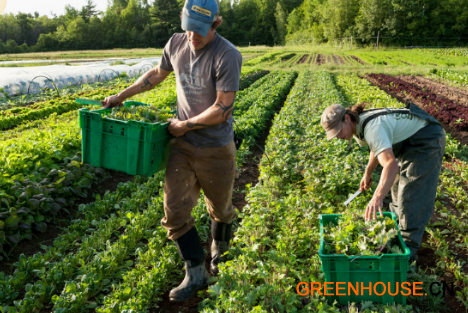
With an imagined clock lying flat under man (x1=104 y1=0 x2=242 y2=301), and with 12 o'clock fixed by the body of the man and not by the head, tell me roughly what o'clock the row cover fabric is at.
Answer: The row cover fabric is roughly at 4 o'clock from the man.

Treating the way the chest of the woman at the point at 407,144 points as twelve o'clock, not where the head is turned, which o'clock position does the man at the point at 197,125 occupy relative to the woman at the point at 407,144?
the man at the point at 197,125 is roughly at 11 o'clock from the woman at the point at 407,144.

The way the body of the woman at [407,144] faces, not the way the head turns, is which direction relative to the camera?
to the viewer's left

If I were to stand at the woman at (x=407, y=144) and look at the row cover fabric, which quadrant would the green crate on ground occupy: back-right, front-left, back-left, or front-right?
back-left

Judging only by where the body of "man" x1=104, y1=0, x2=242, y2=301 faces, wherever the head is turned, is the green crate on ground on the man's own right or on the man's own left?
on the man's own left

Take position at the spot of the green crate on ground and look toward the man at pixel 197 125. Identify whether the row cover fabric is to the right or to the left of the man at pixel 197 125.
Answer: right

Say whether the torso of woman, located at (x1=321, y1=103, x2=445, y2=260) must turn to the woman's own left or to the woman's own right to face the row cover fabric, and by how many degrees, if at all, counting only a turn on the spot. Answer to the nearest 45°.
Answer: approximately 45° to the woman's own right

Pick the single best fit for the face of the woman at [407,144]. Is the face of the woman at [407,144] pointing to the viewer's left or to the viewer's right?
to the viewer's left
